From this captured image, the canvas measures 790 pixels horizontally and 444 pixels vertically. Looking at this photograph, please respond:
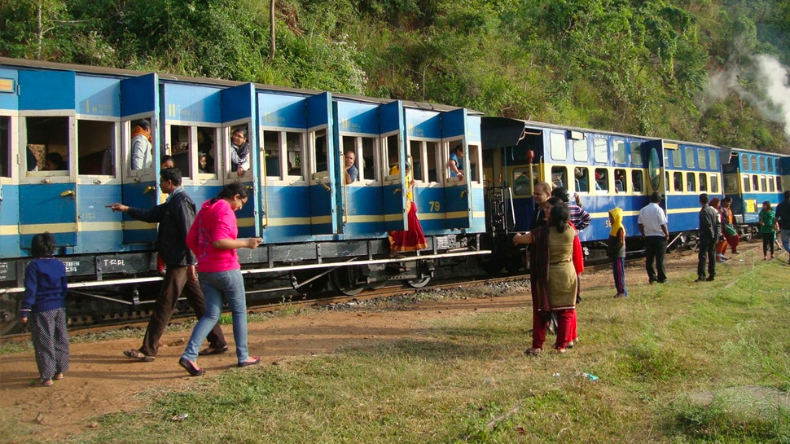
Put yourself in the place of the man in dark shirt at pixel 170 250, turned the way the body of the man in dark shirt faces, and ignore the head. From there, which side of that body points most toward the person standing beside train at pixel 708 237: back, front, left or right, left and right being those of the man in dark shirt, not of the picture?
back

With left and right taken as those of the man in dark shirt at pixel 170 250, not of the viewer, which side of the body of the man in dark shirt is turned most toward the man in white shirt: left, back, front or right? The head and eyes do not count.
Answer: back

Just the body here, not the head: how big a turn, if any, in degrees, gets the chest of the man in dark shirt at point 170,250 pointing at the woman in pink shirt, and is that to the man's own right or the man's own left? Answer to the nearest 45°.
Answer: approximately 135° to the man's own left

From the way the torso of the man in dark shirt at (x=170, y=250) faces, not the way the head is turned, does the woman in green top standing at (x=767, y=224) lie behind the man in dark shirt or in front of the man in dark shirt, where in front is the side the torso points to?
behind

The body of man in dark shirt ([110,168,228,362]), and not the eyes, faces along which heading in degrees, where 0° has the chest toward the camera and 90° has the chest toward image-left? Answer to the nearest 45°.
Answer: approximately 90°

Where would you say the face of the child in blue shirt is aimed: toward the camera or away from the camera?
away from the camera
